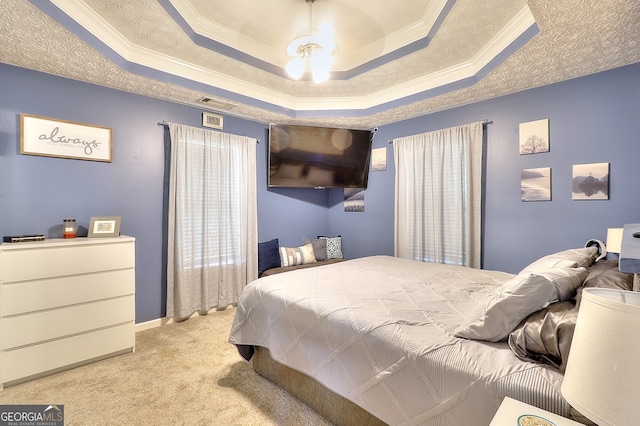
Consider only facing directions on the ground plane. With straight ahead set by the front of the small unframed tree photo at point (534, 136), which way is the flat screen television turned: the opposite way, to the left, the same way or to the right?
to the left

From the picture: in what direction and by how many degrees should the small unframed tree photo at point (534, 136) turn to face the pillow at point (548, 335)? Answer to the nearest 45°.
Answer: approximately 45° to its left

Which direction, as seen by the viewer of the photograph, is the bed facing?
facing away from the viewer and to the left of the viewer

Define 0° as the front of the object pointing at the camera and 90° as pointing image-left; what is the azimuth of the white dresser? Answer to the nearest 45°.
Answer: approximately 315°

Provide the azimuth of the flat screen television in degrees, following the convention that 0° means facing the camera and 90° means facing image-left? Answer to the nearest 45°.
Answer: approximately 0°

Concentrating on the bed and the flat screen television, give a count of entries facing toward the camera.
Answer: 1

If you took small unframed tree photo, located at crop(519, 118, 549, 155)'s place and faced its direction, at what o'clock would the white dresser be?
The white dresser is roughly at 12 o'clock from the small unframed tree photo.
